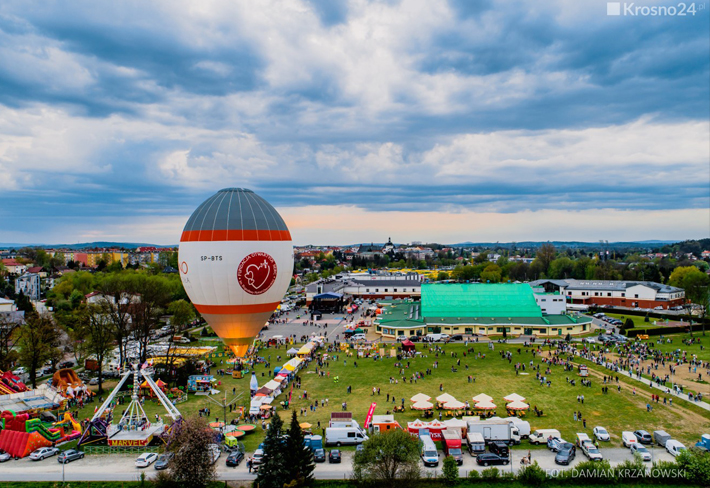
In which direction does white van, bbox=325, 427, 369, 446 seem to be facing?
to the viewer's right

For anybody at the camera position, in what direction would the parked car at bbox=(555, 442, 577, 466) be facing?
facing the viewer and to the left of the viewer

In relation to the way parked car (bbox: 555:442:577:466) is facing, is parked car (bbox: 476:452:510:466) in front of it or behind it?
in front

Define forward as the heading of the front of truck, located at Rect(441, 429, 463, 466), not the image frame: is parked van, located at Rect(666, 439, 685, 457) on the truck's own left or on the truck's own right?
on the truck's own left

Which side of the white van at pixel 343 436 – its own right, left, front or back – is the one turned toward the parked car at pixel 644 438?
front

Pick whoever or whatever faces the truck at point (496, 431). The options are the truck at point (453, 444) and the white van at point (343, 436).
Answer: the white van

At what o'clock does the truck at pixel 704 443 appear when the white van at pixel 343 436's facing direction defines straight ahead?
The truck is roughly at 12 o'clock from the white van.

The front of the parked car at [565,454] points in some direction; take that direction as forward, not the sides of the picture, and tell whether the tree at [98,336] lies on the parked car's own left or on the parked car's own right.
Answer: on the parked car's own right
